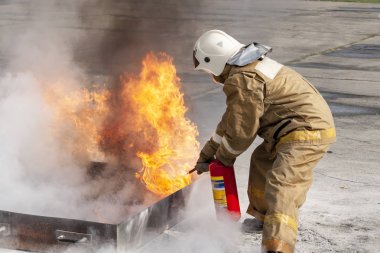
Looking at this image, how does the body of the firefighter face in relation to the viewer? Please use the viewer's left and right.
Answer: facing to the left of the viewer

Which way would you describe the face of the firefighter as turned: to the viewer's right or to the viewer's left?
to the viewer's left

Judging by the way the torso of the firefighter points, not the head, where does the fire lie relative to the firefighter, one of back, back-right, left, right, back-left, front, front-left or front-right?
front-right
